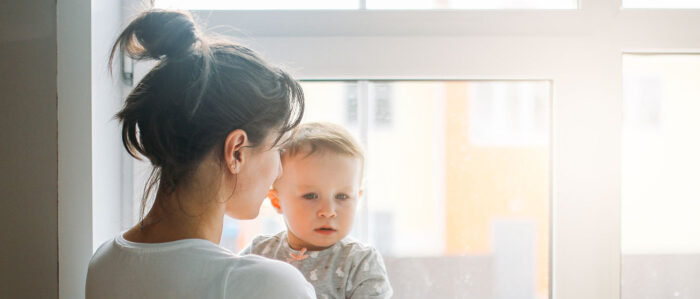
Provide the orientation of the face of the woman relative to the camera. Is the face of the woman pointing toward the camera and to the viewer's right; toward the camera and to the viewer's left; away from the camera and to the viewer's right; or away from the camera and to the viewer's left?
away from the camera and to the viewer's right

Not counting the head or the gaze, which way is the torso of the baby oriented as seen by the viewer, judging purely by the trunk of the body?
toward the camera

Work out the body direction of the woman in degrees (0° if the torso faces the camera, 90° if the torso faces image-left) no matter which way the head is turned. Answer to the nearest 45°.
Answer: approximately 225°
